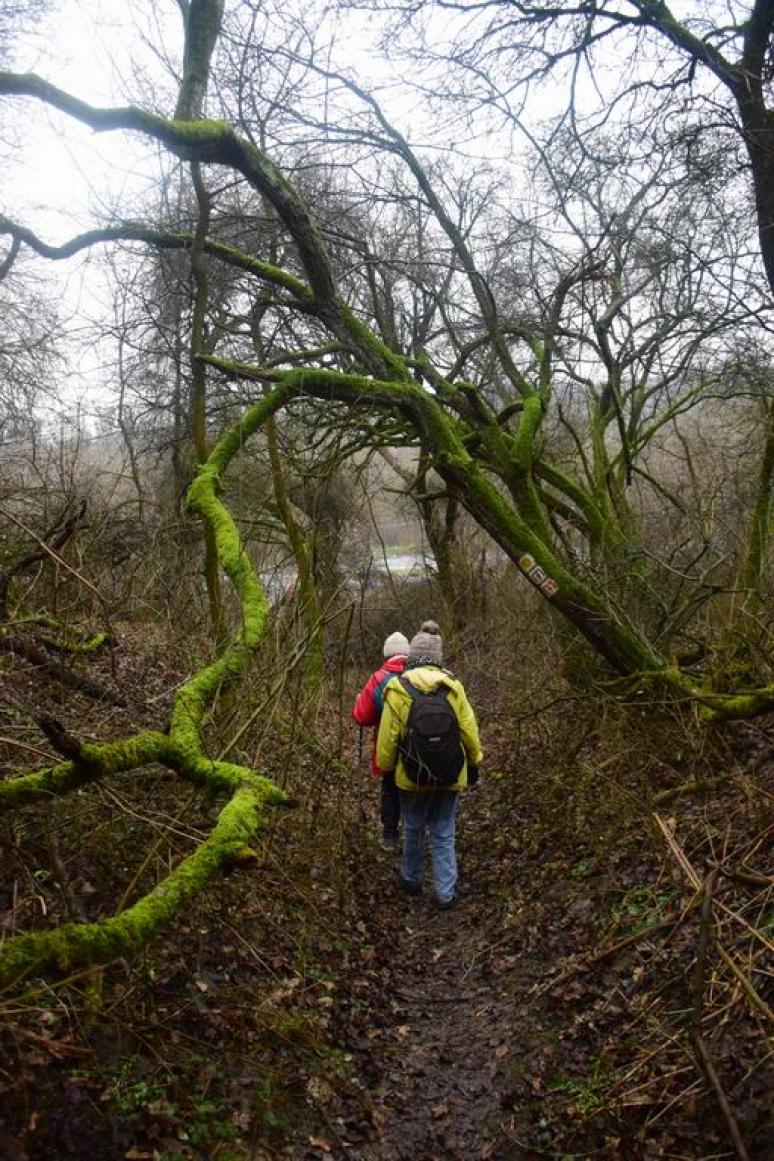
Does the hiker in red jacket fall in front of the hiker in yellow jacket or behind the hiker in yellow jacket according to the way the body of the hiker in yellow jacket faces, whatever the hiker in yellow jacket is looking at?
in front

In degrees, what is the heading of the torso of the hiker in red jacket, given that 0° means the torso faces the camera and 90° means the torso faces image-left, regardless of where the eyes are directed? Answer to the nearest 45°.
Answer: approximately 180°

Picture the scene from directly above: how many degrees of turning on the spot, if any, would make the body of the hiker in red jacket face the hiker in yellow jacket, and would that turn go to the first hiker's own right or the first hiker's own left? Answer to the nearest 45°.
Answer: approximately 180°

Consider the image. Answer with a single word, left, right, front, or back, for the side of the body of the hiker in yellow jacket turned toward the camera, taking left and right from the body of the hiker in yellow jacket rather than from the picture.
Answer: back

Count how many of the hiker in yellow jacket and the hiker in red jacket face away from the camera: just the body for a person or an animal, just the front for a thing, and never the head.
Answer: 2
